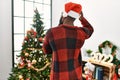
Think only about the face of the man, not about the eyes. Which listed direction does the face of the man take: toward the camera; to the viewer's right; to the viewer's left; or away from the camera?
away from the camera

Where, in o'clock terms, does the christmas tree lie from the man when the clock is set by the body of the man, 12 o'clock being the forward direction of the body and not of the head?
The christmas tree is roughly at 11 o'clock from the man.

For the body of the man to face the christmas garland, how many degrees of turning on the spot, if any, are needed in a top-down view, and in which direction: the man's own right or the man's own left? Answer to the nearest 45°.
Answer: approximately 45° to the man's own right

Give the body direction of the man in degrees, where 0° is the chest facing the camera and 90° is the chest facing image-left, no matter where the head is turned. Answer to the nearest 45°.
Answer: approximately 180°
